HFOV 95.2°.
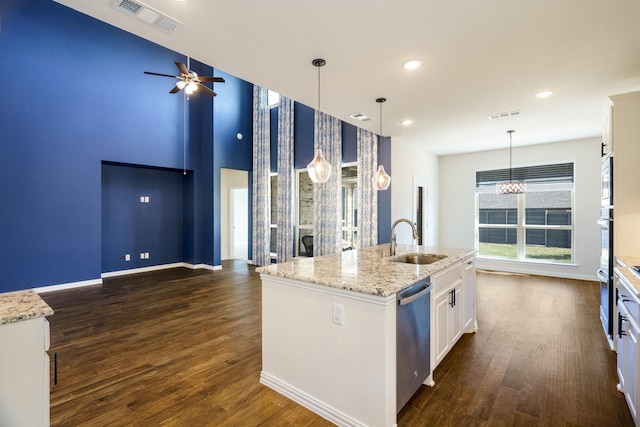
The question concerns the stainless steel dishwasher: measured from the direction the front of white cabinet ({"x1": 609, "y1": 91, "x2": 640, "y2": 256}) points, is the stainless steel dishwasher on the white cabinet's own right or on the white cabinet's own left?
on the white cabinet's own left

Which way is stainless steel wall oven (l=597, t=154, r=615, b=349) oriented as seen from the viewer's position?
to the viewer's left

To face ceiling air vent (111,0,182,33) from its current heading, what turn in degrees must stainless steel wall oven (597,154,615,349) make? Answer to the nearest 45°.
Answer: approximately 45° to its left

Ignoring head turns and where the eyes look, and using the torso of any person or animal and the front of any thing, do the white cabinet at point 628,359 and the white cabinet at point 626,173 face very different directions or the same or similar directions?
same or similar directions

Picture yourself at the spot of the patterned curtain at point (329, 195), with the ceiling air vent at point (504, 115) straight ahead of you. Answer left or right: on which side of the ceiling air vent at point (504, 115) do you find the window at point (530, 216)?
left

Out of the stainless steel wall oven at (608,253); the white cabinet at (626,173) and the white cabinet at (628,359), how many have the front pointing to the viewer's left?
3

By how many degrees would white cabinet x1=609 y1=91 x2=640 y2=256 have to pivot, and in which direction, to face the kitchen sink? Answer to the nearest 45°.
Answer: approximately 45° to its left

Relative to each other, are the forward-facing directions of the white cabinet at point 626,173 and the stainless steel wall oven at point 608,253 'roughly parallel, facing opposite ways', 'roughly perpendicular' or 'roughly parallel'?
roughly parallel

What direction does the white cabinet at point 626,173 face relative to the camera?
to the viewer's left

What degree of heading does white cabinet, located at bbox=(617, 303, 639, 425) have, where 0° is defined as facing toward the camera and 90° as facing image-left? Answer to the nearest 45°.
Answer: approximately 90°

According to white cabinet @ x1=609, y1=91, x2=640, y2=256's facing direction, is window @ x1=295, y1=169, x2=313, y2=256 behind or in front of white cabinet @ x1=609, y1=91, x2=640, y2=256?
in front

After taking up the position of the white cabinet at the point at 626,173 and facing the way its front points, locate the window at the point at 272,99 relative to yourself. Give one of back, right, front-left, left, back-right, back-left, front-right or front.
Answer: front

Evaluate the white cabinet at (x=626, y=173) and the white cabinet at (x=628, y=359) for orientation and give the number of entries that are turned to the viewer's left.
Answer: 2

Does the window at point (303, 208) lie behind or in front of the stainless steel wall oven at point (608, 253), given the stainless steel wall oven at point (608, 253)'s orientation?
in front

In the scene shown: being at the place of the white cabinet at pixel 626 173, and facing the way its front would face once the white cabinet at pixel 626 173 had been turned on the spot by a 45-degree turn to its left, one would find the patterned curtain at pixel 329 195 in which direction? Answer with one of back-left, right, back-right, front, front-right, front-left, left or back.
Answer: front-right
